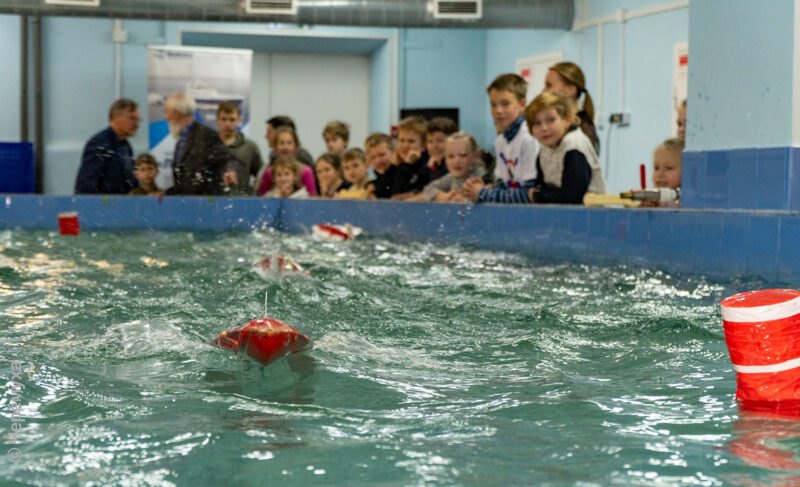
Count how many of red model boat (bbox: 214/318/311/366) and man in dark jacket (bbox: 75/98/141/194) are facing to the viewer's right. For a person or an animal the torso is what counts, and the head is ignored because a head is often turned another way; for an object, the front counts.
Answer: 1

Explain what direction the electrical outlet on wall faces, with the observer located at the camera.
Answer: facing the viewer

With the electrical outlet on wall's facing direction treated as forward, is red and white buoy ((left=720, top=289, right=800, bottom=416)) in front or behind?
in front

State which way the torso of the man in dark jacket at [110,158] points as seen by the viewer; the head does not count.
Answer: to the viewer's right

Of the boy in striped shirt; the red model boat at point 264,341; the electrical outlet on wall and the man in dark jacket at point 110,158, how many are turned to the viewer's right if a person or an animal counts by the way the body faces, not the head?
1

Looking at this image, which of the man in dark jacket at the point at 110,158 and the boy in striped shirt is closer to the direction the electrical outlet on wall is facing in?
the boy in striped shirt

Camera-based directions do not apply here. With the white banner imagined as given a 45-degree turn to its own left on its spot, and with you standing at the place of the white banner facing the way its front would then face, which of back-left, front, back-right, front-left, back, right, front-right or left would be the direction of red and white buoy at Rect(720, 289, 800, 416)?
front-right

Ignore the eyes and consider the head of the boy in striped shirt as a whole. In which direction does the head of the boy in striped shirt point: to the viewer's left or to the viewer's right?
to the viewer's left

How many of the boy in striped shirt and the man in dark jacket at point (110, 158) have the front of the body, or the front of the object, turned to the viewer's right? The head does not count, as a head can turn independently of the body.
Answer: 1

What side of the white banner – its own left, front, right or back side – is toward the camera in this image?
front

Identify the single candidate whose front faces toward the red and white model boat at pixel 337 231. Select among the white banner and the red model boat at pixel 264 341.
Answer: the white banner

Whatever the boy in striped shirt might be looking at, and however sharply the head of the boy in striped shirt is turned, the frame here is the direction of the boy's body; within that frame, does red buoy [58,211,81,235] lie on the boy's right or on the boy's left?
on the boy's right
